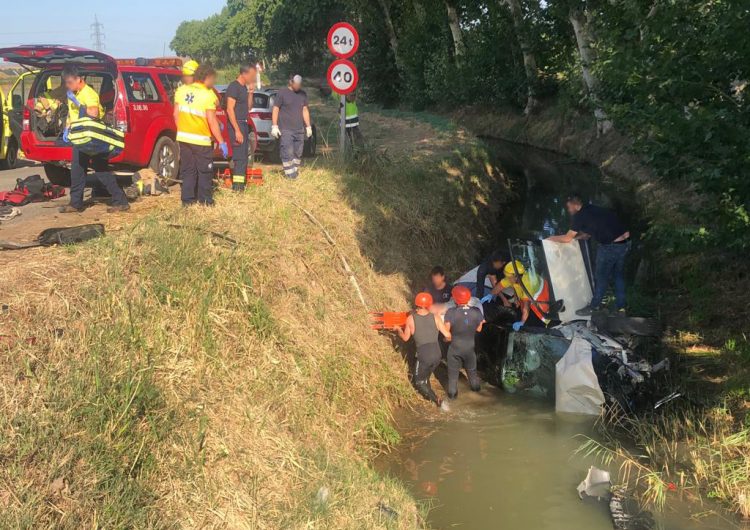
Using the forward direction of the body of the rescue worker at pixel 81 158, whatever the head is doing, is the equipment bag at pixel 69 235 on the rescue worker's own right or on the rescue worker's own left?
on the rescue worker's own left

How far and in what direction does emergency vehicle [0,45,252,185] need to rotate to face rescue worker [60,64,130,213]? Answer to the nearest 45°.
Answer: approximately 135° to its right

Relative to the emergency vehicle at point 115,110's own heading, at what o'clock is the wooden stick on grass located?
The wooden stick on grass is roughly at 3 o'clock from the emergency vehicle.

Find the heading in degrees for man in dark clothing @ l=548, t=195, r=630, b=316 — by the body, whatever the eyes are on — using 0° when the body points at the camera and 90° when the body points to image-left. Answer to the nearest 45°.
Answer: approximately 90°

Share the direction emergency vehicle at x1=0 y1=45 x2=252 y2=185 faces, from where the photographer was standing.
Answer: facing away from the viewer and to the right of the viewer

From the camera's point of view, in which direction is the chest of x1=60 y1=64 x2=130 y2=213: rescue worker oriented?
to the viewer's left

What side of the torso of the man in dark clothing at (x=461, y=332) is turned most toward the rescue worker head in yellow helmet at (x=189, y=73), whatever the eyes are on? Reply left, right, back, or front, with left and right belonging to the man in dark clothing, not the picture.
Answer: left

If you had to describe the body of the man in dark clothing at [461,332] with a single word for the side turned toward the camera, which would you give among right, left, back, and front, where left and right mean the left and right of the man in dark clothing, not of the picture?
back

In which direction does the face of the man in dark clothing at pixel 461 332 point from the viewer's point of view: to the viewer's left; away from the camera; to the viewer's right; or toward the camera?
away from the camera

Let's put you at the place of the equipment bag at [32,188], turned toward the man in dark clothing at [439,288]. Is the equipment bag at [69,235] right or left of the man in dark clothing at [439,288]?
right
